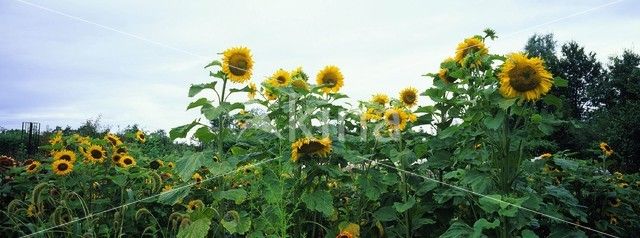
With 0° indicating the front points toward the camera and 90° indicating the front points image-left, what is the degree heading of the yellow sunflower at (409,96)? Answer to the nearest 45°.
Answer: approximately 0°
